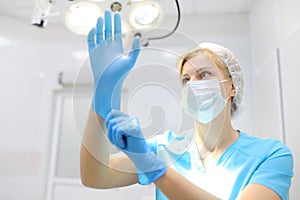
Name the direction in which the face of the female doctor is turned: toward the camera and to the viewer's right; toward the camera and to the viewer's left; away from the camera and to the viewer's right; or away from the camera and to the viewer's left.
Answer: toward the camera and to the viewer's left
